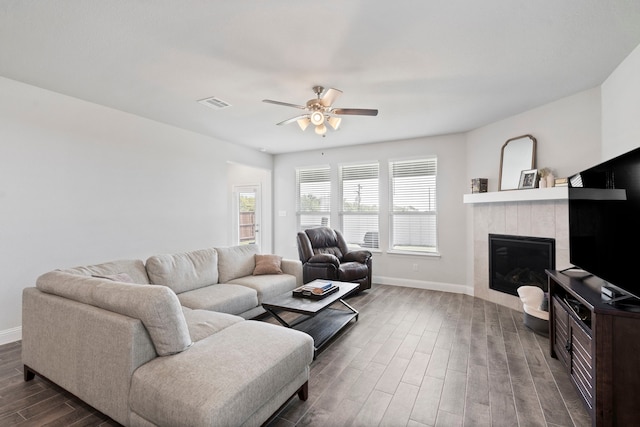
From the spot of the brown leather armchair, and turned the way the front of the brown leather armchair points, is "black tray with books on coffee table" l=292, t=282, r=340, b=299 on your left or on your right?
on your right

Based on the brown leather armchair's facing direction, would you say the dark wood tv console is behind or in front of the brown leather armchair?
in front

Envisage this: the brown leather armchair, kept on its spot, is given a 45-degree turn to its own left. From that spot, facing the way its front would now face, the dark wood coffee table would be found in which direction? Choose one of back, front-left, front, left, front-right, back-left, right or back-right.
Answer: right

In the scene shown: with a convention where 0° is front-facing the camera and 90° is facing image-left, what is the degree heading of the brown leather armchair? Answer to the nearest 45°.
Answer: approximately 315°

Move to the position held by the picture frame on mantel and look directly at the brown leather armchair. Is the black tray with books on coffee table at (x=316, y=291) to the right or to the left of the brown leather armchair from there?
left

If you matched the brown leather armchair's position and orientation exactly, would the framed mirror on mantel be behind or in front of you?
in front
